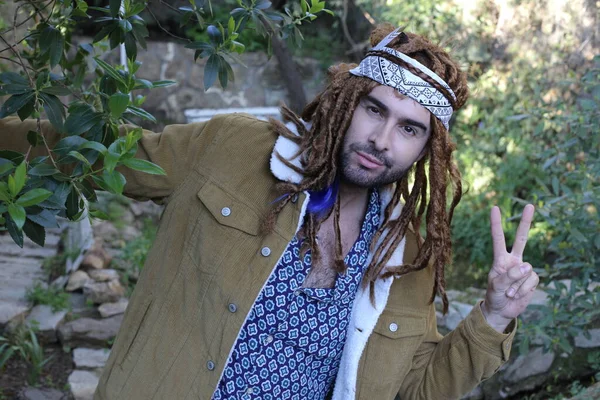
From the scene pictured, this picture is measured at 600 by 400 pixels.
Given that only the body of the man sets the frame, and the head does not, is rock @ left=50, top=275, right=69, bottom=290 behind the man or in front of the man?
behind

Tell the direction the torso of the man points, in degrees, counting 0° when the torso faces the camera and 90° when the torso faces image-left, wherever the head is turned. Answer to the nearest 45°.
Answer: approximately 0°

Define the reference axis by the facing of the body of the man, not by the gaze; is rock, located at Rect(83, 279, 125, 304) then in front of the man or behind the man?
behind

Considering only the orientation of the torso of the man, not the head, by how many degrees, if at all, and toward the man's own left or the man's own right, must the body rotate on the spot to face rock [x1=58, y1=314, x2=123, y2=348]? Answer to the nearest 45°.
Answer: approximately 135° to the man's own right

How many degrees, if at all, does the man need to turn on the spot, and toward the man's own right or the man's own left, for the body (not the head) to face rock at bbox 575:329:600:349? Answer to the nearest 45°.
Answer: approximately 135° to the man's own left

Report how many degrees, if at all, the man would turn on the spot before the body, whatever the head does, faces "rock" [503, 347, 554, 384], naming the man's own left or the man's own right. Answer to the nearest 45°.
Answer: approximately 135° to the man's own left
